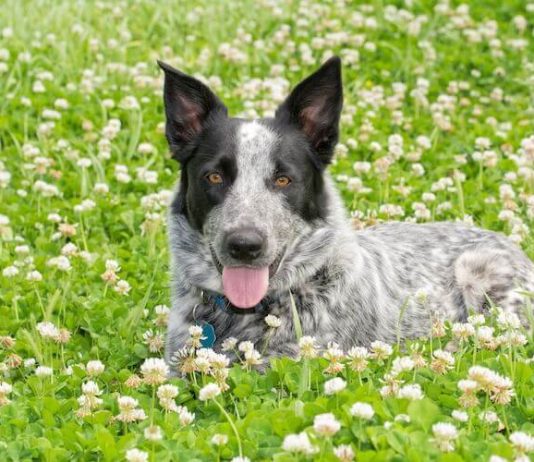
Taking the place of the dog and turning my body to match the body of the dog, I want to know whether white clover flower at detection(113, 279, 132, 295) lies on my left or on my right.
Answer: on my right

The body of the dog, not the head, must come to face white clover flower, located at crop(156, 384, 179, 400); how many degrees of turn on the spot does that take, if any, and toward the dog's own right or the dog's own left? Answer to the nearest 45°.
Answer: approximately 45° to the dog's own left

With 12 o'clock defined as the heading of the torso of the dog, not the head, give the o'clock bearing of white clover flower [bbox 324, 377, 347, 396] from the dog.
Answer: The white clover flower is roughly at 10 o'clock from the dog.

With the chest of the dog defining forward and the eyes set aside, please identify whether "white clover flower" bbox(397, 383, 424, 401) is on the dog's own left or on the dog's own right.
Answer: on the dog's own left

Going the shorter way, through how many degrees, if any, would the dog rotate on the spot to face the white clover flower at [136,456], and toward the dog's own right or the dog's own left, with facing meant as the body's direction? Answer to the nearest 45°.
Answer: approximately 45° to the dog's own left

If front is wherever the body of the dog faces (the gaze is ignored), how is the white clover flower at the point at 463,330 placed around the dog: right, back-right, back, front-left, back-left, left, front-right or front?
left

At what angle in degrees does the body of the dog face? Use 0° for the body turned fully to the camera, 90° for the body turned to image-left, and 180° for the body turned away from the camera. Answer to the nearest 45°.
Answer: approximately 45°

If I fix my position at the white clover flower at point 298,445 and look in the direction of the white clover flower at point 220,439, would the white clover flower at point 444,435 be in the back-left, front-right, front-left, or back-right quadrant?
back-right

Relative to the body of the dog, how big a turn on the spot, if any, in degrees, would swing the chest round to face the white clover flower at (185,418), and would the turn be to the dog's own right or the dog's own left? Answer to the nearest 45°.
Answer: approximately 45° to the dog's own left

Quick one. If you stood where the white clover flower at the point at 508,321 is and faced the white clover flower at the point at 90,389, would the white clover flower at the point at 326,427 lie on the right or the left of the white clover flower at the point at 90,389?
left

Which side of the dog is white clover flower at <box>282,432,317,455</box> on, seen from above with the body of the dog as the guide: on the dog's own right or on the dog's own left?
on the dog's own left

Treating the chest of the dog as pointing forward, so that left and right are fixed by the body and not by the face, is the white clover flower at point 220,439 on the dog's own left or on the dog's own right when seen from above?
on the dog's own left

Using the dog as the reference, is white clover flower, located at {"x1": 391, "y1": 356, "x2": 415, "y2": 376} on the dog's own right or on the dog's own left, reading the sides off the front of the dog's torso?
on the dog's own left

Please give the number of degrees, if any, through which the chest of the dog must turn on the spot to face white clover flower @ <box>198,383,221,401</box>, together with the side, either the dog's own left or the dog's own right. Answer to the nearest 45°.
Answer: approximately 45° to the dog's own left

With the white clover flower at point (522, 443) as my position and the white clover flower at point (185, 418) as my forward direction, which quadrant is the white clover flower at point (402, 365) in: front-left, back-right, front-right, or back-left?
front-right

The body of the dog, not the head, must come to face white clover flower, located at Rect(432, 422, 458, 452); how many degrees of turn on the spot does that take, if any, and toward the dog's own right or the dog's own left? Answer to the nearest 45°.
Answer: approximately 90° to the dog's own left

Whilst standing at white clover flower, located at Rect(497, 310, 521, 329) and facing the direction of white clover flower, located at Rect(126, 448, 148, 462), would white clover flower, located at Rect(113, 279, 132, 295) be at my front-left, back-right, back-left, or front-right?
front-right

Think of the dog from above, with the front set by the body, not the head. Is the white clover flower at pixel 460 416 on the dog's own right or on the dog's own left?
on the dog's own left

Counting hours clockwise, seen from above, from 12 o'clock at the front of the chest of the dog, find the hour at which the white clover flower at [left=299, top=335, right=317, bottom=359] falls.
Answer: The white clover flower is roughly at 10 o'clock from the dog.
